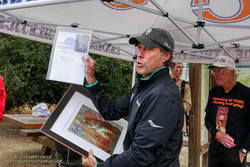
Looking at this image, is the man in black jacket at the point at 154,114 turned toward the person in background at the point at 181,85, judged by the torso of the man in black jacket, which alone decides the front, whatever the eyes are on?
no

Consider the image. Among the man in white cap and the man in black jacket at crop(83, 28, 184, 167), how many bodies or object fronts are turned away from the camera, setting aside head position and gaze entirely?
0

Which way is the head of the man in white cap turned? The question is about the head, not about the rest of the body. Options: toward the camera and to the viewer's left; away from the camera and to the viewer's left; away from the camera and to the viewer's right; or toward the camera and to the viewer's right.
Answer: toward the camera and to the viewer's left
